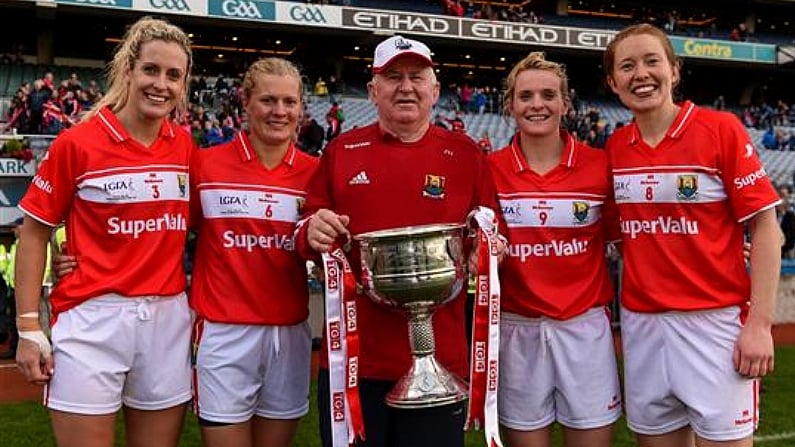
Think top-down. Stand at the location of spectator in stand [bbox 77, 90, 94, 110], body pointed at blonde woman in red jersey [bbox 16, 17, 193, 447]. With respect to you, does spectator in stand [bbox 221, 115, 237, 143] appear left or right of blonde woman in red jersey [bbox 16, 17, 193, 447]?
left

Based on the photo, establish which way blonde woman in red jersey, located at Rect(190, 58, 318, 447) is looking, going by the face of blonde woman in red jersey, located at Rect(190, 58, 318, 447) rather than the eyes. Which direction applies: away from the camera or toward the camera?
toward the camera

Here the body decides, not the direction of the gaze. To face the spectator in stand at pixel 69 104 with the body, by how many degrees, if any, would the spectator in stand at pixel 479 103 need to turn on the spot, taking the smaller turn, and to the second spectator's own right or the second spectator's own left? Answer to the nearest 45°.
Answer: approximately 45° to the second spectator's own right

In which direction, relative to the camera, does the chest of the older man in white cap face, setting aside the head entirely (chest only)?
toward the camera

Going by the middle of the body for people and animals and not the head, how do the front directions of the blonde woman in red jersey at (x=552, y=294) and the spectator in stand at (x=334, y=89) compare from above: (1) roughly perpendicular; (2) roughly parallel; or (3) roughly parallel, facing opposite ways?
roughly parallel

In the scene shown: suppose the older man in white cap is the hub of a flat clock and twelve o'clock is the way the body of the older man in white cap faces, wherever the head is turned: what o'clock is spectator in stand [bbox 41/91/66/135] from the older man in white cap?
The spectator in stand is roughly at 5 o'clock from the older man in white cap.

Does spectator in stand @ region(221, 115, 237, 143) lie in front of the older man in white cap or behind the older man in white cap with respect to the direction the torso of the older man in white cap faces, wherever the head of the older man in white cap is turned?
behind

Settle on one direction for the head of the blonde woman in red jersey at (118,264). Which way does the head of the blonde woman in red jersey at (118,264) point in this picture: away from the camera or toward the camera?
toward the camera

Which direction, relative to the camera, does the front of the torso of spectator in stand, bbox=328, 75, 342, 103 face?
toward the camera

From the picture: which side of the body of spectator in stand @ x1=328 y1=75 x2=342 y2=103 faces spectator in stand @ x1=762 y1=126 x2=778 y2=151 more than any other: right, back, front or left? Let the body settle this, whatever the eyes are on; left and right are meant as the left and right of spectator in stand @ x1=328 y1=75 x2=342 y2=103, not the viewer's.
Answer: left

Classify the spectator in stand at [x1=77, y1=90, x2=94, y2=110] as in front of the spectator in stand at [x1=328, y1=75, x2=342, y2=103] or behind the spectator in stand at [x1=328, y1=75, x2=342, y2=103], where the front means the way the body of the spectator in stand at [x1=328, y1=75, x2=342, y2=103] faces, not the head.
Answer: in front

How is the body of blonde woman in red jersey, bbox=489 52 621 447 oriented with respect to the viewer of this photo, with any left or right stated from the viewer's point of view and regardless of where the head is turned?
facing the viewer

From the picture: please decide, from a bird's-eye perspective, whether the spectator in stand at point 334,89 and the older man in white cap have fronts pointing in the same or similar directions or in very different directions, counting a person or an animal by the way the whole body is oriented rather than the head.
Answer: same or similar directions

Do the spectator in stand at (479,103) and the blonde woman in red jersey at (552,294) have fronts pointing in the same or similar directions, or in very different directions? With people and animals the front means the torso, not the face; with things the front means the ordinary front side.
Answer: same or similar directions

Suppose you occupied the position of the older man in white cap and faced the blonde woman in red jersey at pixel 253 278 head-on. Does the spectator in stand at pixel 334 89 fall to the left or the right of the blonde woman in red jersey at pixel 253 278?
right

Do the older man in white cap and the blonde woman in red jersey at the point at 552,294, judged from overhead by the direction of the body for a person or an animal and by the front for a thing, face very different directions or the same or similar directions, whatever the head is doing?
same or similar directions

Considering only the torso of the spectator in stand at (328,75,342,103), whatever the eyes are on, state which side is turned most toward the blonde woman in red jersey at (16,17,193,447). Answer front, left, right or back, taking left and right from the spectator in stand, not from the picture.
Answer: front

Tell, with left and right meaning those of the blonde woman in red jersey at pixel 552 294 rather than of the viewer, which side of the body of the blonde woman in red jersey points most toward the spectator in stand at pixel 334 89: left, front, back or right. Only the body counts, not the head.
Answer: back

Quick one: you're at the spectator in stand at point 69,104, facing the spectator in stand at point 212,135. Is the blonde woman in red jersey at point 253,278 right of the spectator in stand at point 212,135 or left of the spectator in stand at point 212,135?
right
